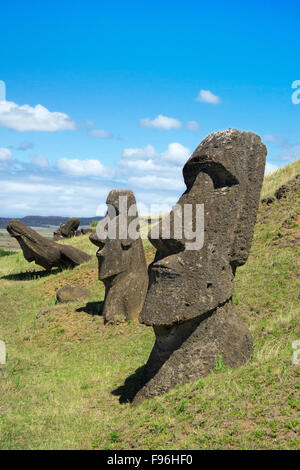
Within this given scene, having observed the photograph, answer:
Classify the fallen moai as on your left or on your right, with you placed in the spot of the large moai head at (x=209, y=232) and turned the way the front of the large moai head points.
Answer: on your right

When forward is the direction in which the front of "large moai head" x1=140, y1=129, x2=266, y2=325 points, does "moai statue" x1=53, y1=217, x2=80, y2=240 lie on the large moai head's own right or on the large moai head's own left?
on the large moai head's own right

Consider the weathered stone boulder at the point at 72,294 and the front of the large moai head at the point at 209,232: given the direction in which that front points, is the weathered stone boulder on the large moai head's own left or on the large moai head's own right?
on the large moai head's own right

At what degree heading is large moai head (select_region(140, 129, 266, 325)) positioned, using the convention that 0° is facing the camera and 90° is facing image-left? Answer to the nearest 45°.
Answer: approximately 45°
